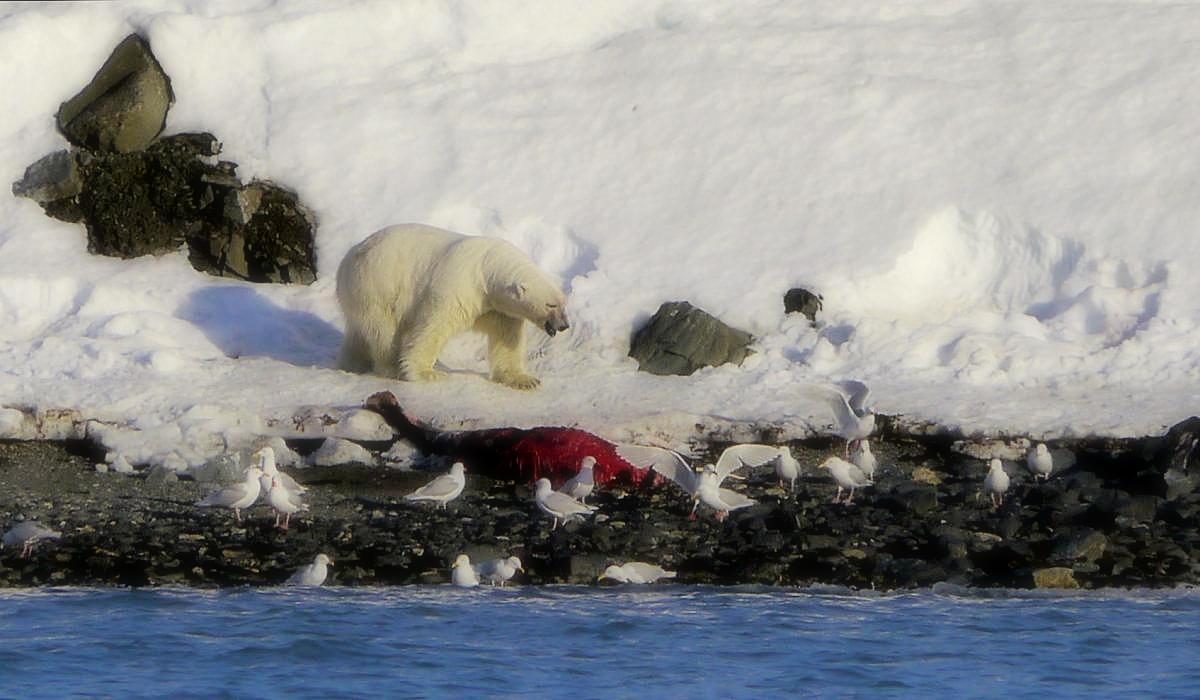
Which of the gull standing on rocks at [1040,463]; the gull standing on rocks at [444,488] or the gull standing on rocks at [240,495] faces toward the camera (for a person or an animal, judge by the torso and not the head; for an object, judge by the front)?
the gull standing on rocks at [1040,463]

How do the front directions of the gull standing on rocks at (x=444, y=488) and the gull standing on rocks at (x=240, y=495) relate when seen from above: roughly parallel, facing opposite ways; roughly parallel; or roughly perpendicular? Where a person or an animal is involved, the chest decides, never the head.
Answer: roughly parallel

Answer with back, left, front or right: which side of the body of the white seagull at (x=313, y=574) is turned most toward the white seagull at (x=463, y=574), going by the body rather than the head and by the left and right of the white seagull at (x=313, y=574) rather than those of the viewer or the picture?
front

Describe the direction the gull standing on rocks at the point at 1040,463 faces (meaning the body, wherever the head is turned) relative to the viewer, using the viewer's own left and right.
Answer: facing the viewer

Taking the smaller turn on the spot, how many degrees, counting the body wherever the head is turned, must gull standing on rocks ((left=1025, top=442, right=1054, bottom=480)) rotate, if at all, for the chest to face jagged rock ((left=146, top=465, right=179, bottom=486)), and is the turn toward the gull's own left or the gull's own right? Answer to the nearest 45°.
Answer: approximately 90° to the gull's own right

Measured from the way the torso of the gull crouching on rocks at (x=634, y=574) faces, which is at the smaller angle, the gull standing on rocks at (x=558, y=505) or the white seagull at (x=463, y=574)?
the white seagull

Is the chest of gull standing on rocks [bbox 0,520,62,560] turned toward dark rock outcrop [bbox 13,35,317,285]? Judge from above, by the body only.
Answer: no

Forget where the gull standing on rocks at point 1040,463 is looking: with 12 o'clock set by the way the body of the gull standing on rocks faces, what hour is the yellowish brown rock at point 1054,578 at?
The yellowish brown rock is roughly at 12 o'clock from the gull standing on rocks.

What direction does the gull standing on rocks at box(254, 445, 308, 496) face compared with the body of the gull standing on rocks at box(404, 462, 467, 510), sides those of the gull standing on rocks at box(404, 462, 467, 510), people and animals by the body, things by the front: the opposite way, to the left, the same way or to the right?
the opposite way

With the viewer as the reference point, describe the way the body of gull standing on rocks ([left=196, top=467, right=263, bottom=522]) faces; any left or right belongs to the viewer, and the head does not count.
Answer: facing to the right of the viewer
